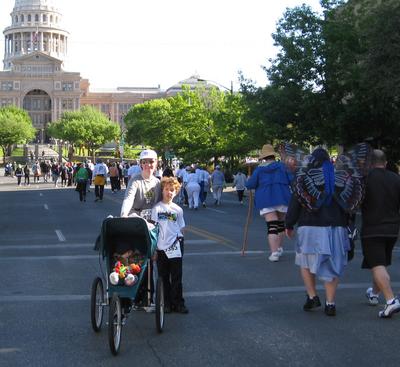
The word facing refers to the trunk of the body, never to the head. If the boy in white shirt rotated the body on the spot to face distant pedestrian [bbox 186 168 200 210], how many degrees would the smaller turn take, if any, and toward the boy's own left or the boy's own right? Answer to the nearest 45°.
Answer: approximately 180°

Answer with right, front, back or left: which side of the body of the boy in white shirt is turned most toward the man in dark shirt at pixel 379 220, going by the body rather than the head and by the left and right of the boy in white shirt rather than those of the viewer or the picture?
left

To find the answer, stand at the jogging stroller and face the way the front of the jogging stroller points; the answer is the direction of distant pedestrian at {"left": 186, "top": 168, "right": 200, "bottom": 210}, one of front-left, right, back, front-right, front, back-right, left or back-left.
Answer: back

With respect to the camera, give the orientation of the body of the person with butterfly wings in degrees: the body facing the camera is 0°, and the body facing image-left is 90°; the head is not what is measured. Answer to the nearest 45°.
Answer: approximately 180°

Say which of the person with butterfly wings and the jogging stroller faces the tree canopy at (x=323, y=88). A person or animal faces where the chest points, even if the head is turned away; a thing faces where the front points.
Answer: the person with butterfly wings

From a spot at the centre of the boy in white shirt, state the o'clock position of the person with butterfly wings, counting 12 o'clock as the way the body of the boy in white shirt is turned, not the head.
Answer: The person with butterfly wings is roughly at 9 o'clock from the boy in white shirt.
